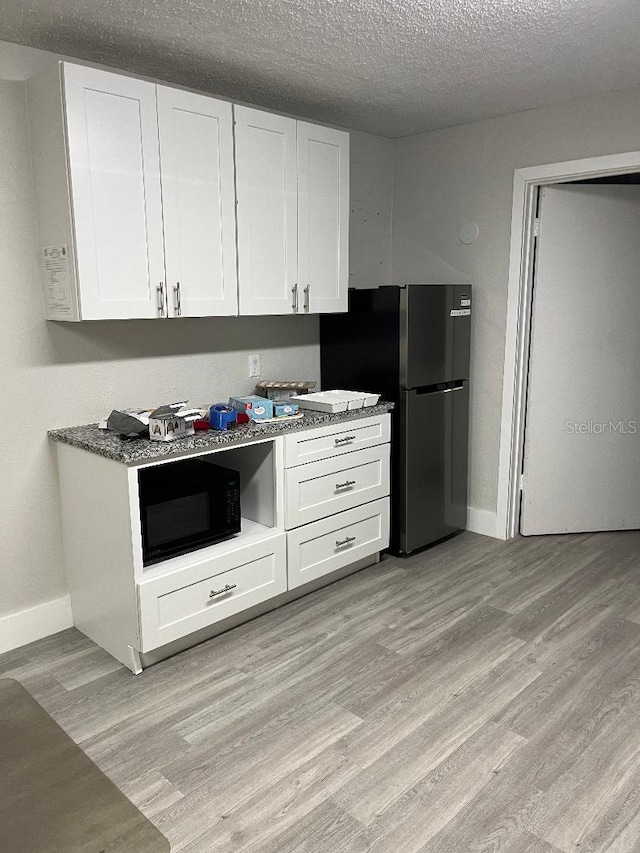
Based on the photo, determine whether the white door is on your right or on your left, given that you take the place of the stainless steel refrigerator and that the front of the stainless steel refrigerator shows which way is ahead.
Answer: on your left

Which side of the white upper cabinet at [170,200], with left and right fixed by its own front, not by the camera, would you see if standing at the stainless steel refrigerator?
left

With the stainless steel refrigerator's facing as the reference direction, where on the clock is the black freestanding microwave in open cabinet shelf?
The black freestanding microwave in open cabinet shelf is roughly at 3 o'clock from the stainless steel refrigerator.
